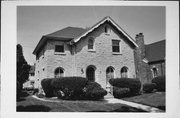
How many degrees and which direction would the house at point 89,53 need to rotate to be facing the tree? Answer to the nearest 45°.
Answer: approximately 45° to its right

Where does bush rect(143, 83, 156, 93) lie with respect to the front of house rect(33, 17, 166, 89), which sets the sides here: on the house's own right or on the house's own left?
on the house's own left

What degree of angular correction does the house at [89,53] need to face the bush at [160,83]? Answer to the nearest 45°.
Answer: approximately 45° to its left

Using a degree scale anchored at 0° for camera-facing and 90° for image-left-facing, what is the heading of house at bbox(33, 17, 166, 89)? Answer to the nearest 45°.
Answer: approximately 0°
